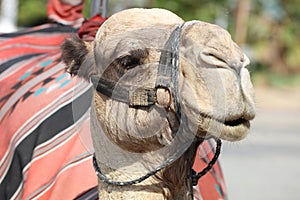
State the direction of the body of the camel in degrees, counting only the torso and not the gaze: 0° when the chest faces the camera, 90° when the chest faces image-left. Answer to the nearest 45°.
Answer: approximately 315°
